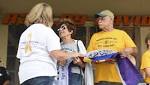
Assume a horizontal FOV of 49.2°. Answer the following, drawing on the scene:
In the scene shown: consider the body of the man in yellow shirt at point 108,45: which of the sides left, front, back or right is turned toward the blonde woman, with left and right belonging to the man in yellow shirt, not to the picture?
front

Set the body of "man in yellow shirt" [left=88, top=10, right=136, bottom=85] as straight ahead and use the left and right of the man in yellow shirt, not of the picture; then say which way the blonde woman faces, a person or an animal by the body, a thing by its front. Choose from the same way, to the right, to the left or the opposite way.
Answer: the opposite way

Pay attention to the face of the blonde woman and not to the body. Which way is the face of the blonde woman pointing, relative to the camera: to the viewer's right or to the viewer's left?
to the viewer's right

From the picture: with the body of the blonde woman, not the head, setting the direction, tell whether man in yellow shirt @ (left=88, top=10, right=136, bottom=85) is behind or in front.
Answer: in front

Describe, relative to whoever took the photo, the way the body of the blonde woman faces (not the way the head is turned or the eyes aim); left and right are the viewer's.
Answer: facing away from the viewer and to the right of the viewer
